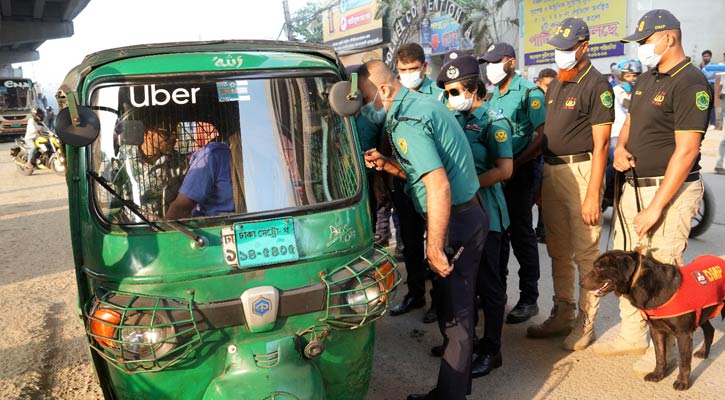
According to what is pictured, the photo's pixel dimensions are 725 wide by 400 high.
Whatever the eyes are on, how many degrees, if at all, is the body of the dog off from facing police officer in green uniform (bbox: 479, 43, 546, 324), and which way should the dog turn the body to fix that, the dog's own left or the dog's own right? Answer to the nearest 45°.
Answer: approximately 90° to the dog's own right

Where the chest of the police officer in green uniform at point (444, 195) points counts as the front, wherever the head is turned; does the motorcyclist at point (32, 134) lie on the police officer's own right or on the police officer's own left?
on the police officer's own right

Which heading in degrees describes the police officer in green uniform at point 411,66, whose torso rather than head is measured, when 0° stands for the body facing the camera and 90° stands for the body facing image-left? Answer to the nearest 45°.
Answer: approximately 45°

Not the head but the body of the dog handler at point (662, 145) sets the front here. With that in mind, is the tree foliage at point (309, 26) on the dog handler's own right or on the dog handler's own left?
on the dog handler's own right

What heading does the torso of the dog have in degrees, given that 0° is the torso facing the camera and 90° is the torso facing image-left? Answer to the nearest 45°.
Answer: approximately 45°

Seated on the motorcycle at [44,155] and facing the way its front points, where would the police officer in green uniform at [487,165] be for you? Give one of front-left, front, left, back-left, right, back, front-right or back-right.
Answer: front-right

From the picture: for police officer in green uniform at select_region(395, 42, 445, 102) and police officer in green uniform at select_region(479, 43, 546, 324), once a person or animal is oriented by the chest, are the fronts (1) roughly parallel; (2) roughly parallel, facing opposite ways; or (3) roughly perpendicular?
roughly parallel

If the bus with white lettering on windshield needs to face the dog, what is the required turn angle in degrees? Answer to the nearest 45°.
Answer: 0° — it already faces it

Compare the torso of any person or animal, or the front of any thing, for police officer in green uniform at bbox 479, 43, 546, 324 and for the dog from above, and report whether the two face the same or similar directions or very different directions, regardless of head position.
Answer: same or similar directions

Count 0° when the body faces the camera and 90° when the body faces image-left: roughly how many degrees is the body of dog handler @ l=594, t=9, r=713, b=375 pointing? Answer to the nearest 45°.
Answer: approximately 45°

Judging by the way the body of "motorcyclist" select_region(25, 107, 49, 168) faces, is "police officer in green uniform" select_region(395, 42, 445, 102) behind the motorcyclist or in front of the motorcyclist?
in front

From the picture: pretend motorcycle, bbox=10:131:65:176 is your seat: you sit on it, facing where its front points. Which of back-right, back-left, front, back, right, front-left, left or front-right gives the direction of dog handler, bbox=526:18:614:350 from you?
front-right

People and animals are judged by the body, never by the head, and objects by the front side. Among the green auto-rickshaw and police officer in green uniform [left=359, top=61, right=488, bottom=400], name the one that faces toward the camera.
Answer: the green auto-rickshaw

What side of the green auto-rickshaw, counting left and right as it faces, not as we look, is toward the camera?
front

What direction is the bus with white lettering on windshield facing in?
toward the camera

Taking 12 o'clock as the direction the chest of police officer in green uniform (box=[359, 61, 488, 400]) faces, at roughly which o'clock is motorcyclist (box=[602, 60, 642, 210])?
The motorcyclist is roughly at 4 o'clock from the police officer in green uniform.

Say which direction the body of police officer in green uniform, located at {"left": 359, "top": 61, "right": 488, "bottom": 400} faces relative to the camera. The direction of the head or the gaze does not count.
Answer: to the viewer's left
